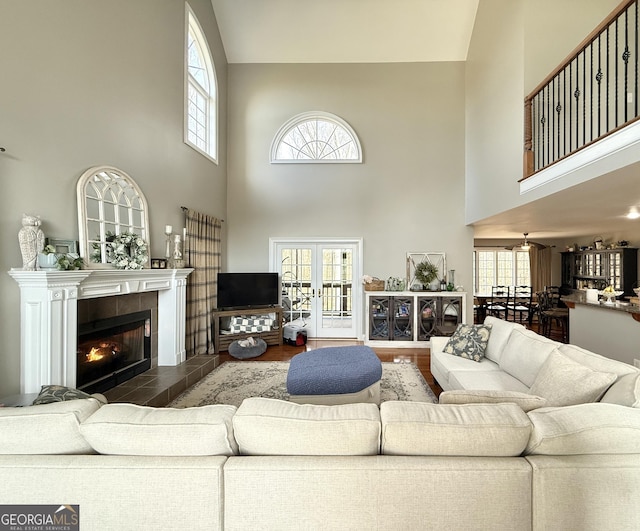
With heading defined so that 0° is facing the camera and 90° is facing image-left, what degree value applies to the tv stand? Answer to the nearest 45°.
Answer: approximately 315°

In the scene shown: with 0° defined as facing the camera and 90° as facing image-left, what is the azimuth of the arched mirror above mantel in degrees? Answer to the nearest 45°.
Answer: approximately 315°

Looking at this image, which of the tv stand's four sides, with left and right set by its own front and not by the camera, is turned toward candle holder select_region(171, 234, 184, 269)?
right

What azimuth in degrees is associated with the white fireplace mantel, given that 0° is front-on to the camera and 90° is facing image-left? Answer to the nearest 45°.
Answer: approximately 315°

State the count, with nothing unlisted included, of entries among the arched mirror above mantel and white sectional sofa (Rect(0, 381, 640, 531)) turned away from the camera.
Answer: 1

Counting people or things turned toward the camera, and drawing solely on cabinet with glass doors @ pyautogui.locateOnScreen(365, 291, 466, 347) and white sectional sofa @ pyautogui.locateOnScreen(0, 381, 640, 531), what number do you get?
1

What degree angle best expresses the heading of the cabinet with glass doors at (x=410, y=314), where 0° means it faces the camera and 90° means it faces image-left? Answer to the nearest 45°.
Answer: approximately 0°

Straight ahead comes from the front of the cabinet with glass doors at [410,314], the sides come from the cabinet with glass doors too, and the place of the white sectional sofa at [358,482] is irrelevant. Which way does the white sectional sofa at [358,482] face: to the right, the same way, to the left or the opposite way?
the opposite way

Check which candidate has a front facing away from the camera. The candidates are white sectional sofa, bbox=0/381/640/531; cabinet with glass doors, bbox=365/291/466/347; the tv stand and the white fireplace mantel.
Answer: the white sectional sofa

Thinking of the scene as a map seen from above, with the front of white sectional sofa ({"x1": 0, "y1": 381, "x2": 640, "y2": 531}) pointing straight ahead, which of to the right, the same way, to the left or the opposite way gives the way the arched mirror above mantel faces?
to the right

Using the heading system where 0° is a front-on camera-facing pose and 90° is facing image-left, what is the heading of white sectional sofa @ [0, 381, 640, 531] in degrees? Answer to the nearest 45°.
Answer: approximately 180°
